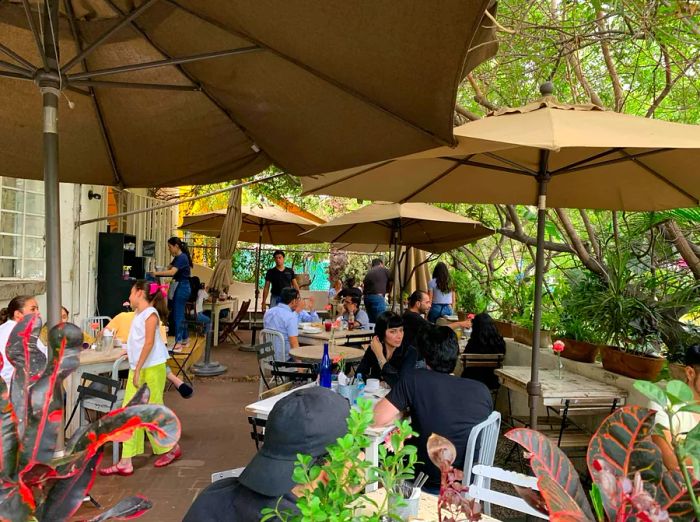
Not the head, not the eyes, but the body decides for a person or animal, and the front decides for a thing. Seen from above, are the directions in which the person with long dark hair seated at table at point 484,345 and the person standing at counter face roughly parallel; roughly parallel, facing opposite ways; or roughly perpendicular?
roughly perpendicular

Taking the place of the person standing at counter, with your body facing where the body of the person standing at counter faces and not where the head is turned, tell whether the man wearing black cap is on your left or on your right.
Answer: on your left

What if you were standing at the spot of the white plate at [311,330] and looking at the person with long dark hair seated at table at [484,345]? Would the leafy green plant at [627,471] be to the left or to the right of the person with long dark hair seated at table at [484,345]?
right

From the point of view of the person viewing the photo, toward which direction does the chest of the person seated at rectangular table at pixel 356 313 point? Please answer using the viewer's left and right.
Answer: facing the viewer and to the left of the viewer

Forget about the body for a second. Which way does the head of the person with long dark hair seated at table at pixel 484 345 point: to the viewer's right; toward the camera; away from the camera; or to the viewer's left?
away from the camera

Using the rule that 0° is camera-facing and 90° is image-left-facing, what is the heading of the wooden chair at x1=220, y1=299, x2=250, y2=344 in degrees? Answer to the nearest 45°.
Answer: approximately 90°

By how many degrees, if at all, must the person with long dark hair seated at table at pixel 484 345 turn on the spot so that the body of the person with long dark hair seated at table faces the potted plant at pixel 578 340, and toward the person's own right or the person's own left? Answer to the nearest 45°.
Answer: approximately 135° to the person's own right

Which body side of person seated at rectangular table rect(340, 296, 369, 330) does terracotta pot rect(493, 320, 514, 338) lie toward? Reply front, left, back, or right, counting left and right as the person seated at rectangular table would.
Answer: left

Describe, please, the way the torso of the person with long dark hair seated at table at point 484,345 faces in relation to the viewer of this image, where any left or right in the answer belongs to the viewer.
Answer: facing away from the viewer and to the left of the viewer

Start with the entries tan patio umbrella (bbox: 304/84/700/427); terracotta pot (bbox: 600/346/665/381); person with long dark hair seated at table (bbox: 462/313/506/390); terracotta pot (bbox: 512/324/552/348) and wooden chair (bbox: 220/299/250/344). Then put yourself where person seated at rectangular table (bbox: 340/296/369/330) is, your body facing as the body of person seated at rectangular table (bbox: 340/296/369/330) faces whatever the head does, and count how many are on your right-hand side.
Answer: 1

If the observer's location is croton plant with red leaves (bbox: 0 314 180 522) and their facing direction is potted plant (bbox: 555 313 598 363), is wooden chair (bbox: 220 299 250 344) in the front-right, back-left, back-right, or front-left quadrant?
front-left

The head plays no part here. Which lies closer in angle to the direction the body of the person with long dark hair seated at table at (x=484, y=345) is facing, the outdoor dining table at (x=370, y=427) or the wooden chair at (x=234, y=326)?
the wooden chair

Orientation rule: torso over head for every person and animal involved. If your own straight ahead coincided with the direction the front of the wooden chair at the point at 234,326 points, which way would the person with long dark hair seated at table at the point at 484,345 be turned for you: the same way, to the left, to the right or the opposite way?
to the right

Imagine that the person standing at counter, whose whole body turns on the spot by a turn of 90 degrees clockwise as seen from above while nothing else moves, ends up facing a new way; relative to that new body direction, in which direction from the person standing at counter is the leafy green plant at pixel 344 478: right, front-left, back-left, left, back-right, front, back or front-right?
back

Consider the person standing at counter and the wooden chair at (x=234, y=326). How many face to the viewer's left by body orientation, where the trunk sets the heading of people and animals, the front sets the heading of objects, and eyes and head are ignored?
2

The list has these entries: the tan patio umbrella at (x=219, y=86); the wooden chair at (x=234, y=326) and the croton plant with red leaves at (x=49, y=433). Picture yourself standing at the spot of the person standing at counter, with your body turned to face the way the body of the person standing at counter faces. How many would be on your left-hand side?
2
